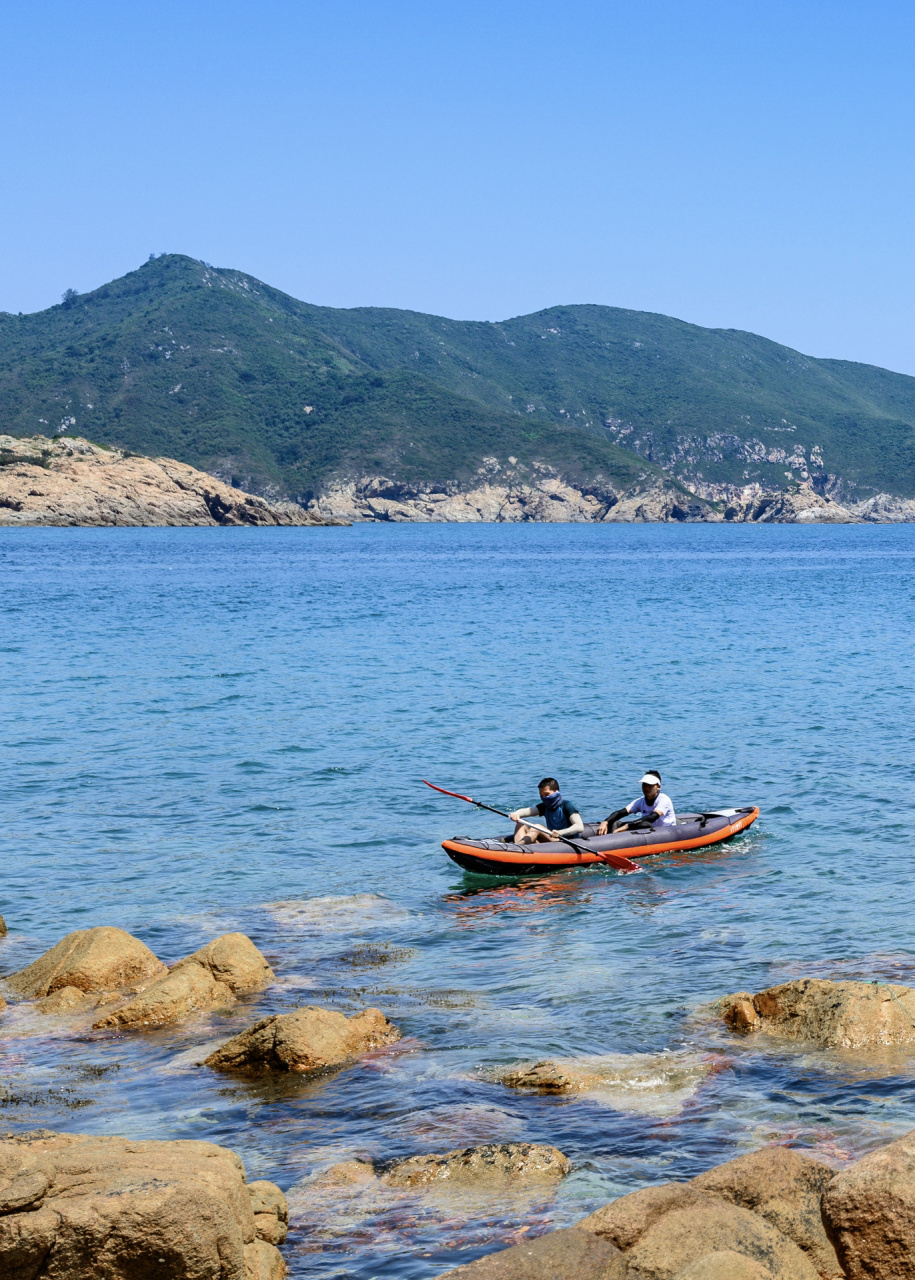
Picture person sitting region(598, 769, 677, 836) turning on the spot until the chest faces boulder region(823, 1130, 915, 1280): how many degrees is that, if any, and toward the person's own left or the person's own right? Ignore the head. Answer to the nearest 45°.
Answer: approximately 45° to the person's own left

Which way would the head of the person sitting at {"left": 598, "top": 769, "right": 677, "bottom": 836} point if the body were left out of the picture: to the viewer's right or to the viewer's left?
to the viewer's left

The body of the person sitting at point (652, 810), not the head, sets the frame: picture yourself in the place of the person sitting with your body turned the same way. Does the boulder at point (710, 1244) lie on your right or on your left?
on your left

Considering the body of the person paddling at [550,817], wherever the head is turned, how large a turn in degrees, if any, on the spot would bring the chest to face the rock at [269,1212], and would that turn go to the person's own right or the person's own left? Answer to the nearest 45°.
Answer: approximately 45° to the person's own left

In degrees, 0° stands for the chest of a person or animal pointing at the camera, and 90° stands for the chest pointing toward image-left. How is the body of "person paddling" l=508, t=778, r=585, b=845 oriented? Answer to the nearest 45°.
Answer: approximately 45°

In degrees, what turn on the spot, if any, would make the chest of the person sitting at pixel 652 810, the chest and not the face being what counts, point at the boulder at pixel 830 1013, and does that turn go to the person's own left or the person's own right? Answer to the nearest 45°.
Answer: approximately 45° to the person's own left

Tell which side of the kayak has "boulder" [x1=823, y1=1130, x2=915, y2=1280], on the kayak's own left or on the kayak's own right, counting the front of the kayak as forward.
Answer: on the kayak's own left
